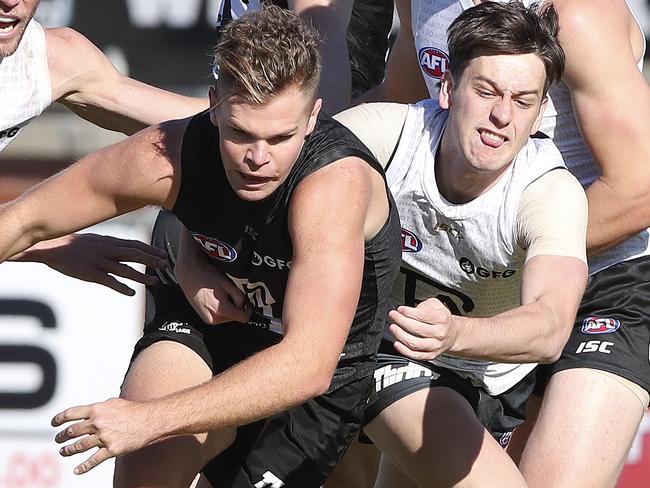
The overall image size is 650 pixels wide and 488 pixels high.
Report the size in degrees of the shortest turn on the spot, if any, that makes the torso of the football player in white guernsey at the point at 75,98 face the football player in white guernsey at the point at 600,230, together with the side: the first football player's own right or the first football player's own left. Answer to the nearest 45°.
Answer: approximately 45° to the first football player's own left

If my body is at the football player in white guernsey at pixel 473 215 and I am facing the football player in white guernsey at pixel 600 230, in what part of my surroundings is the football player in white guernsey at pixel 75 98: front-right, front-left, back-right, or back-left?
back-left

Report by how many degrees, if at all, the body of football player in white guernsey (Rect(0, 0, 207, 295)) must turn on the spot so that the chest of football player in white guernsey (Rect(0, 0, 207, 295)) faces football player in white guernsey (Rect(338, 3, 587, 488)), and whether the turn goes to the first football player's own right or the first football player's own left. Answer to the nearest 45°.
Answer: approximately 45° to the first football player's own left

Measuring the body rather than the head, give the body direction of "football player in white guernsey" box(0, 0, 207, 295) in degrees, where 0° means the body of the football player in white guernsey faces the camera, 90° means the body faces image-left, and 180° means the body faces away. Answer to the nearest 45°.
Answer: approximately 0°
